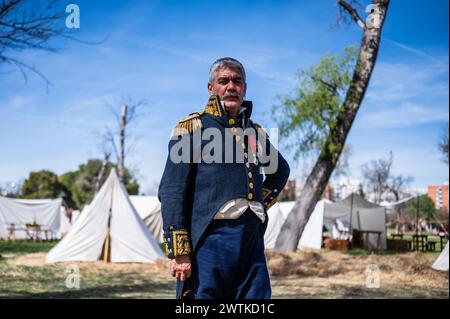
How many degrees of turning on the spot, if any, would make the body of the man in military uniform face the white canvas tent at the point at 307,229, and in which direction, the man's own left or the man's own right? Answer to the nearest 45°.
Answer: approximately 135° to the man's own left

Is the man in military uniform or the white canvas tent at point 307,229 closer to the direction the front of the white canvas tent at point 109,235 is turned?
the man in military uniform

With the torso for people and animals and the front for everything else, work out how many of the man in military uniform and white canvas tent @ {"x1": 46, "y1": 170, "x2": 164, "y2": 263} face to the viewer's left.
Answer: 0

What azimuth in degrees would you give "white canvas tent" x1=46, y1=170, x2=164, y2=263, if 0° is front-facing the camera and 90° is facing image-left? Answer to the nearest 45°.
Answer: approximately 0°

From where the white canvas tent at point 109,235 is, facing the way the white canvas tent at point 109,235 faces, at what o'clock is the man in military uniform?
The man in military uniform is roughly at 12 o'clock from the white canvas tent.

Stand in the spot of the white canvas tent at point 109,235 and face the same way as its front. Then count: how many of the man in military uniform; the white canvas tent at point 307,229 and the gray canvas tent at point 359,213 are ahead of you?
1

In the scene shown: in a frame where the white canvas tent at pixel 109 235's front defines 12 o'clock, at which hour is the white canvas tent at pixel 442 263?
the white canvas tent at pixel 442 263 is roughly at 10 o'clock from the white canvas tent at pixel 109 235.

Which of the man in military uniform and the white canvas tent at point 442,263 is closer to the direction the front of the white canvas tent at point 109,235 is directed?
the man in military uniform
